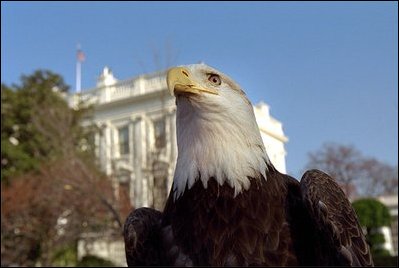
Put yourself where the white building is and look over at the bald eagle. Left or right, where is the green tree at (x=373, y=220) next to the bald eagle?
left

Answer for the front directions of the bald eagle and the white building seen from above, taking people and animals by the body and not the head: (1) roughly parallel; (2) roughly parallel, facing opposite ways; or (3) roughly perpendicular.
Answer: roughly parallel

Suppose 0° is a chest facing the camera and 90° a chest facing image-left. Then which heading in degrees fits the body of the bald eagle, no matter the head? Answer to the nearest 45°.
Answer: approximately 45°

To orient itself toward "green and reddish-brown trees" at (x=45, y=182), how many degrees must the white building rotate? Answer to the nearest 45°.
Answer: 0° — it already faces it

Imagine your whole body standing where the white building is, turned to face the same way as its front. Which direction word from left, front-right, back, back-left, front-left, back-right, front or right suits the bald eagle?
front-left

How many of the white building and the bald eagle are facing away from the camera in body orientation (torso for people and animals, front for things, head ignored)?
0

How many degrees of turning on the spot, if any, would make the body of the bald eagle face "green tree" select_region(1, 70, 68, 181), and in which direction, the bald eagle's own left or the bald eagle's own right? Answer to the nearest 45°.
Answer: approximately 90° to the bald eagle's own right

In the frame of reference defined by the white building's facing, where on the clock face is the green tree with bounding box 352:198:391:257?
The green tree is roughly at 9 o'clock from the white building.
